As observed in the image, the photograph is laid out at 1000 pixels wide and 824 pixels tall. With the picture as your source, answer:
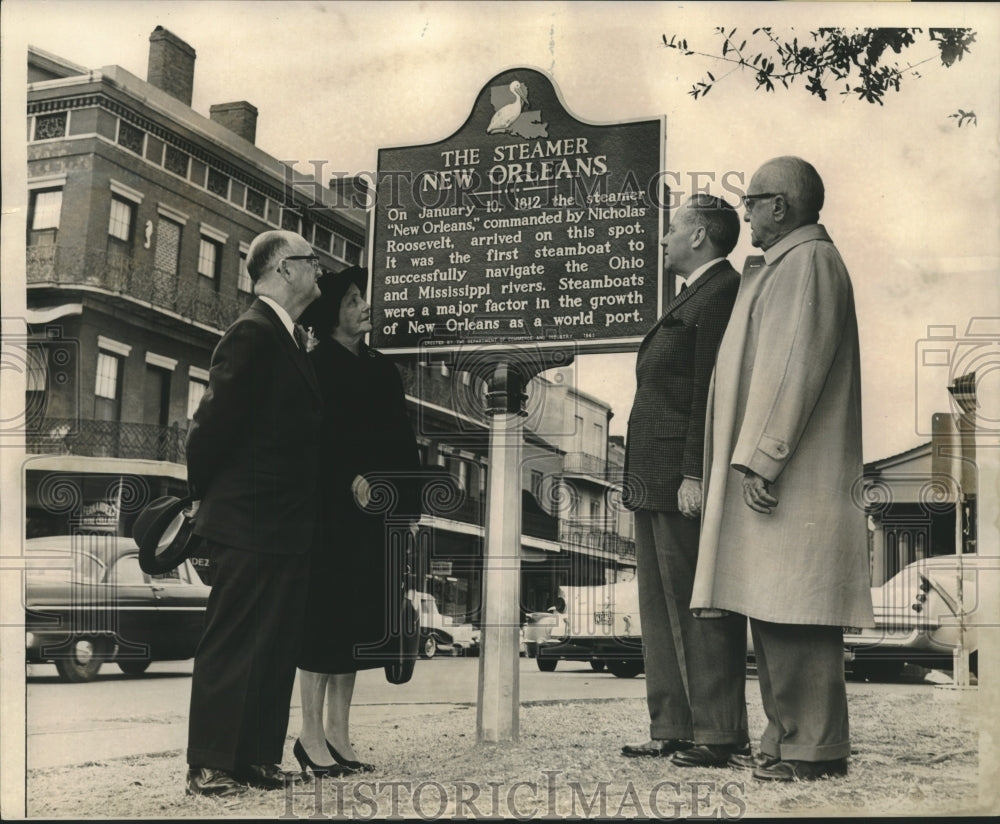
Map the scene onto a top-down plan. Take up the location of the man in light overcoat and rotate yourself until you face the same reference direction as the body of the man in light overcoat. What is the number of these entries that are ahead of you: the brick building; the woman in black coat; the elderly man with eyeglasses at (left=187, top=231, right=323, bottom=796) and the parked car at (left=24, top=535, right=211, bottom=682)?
4

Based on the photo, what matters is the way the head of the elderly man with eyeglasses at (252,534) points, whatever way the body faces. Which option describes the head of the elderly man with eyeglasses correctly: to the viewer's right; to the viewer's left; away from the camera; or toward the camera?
to the viewer's right

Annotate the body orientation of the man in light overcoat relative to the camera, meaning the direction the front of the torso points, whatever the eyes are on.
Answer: to the viewer's left

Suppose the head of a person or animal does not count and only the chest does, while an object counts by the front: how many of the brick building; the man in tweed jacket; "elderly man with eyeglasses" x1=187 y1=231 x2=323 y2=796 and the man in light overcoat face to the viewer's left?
2

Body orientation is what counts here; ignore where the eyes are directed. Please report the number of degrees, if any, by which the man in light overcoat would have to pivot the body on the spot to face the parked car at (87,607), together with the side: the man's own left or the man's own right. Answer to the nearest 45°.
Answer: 0° — they already face it

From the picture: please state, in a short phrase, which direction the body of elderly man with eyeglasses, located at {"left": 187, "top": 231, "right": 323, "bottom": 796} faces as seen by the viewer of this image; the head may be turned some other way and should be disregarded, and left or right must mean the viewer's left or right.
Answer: facing to the right of the viewer

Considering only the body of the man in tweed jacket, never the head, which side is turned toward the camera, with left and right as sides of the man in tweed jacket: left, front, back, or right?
left

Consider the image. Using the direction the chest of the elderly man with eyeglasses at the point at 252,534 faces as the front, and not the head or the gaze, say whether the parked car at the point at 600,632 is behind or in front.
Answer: in front

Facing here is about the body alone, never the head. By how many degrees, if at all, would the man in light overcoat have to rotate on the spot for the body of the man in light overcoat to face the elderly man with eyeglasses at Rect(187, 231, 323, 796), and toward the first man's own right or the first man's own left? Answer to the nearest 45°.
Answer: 0° — they already face them

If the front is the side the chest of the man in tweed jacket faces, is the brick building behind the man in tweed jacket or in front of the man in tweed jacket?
in front

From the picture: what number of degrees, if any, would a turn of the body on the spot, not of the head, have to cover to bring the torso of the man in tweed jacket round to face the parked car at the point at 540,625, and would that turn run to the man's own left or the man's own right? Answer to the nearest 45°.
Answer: approximately 45° to the man's own right

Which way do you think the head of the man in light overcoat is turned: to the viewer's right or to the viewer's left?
to the viewer's left
